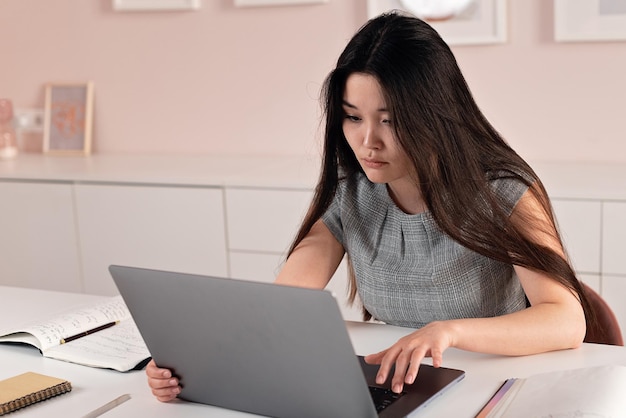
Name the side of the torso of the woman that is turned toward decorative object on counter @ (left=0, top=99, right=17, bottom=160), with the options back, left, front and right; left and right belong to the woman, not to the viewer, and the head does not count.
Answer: right

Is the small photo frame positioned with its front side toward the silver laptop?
yes

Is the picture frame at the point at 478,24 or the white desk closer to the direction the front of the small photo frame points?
the white desk

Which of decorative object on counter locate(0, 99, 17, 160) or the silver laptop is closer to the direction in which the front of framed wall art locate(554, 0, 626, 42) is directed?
the silver laptop

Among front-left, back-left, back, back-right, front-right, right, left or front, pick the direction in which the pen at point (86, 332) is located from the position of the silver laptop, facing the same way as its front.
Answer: left

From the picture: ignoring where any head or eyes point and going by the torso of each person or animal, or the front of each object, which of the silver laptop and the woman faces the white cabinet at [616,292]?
the silver laptop

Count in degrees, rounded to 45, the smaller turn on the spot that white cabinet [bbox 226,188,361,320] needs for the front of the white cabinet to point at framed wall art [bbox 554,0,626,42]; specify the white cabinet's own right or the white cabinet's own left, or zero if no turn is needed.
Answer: approximately 90° to the white cabinet's own left

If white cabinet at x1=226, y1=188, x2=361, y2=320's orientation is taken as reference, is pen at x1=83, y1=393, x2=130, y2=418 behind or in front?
in front
